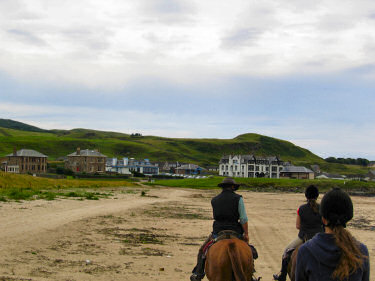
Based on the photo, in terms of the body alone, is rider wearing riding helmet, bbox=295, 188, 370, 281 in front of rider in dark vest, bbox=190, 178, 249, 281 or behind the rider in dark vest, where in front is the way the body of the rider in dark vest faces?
behind

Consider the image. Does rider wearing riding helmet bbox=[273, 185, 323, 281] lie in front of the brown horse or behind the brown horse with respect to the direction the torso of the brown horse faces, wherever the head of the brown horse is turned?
in front

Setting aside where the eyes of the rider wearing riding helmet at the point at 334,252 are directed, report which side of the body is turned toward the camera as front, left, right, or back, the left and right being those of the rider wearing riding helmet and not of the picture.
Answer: back

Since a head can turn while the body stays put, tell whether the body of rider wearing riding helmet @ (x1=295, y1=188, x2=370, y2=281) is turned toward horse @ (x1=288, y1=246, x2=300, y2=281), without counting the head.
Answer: yes

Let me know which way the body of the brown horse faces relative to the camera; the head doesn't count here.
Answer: away from the camera

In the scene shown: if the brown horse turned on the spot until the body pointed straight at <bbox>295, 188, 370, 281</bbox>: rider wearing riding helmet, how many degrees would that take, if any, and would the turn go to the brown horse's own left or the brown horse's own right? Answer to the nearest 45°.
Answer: approximately 180°

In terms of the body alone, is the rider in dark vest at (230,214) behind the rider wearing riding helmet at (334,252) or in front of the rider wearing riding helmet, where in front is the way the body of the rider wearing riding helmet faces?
in front

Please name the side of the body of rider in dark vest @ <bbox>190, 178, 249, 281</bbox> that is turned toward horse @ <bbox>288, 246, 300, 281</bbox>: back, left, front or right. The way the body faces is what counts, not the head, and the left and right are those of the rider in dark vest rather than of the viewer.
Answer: right

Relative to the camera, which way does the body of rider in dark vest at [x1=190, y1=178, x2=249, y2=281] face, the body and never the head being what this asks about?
away from the camera
